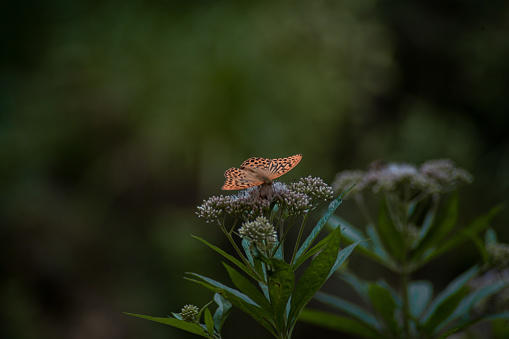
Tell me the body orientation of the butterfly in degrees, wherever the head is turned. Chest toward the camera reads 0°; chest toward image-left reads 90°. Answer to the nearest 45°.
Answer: approximately 315°
